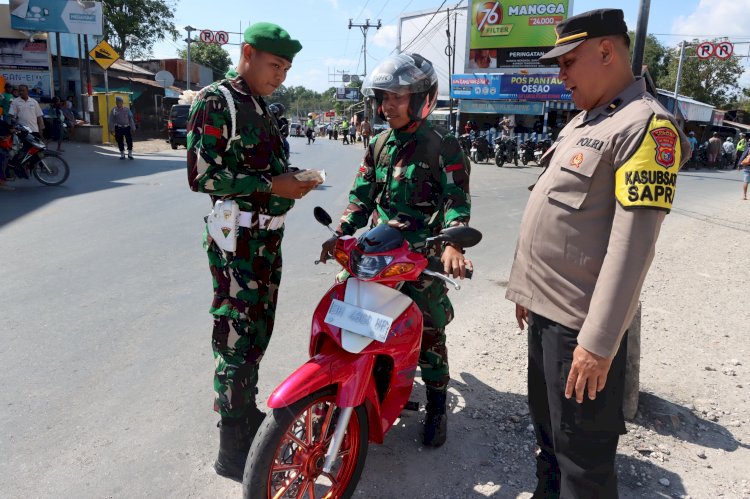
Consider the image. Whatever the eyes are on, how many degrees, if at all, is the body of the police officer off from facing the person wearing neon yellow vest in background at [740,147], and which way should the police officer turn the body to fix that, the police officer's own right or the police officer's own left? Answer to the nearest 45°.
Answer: approximately 135° to the police officer's own right

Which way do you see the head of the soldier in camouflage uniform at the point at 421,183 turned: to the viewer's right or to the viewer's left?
to the viewer's left

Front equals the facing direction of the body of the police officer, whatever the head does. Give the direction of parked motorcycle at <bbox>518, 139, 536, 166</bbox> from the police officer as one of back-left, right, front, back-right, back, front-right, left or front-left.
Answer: back-right

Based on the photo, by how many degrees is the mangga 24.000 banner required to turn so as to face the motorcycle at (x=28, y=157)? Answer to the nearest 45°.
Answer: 0° — it already faces it

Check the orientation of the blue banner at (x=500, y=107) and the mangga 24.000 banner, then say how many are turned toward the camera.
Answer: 2

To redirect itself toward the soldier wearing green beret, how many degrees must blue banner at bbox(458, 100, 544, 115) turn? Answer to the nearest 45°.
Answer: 0° — it already faces them

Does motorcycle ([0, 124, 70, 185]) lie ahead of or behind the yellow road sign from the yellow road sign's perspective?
ahead

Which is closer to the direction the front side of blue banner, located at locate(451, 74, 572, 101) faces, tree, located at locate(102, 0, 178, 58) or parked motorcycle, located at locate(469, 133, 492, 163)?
the parked motorcycle
